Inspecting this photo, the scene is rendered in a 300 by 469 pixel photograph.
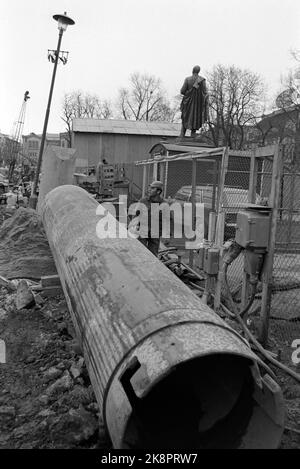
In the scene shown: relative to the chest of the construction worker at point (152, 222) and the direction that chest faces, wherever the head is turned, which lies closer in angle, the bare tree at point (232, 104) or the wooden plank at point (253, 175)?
the wooden plank

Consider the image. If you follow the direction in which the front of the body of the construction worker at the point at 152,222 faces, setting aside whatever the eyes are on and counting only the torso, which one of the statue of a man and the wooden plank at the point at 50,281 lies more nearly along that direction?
the wooden plank

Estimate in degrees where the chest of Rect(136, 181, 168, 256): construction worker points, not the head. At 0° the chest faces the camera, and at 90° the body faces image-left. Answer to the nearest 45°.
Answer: approximately 45°

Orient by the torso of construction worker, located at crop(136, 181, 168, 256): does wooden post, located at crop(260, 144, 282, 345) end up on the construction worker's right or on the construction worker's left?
on the construction worker's left

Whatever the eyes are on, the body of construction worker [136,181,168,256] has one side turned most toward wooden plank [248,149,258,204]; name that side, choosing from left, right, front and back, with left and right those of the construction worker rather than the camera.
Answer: left

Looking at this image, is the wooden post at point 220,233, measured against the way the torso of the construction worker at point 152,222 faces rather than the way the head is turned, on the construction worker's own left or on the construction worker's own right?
on the construction worker's own left

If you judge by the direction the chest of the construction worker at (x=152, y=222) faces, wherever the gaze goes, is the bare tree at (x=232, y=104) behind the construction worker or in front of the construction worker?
behind

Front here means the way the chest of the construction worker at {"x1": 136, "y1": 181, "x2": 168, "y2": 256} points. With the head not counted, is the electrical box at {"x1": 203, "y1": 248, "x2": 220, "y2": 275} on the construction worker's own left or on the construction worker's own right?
on the construction worker's own left

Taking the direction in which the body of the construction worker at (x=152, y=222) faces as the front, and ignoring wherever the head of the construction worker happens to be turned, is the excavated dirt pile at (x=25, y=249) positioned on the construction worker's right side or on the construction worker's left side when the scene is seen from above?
on the construction worker's right side

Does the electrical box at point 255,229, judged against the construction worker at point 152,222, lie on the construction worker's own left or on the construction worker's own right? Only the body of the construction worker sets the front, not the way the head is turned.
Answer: on the construction worker's own left
